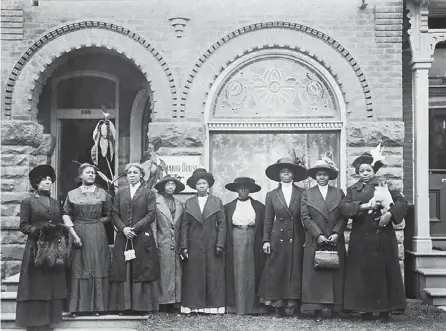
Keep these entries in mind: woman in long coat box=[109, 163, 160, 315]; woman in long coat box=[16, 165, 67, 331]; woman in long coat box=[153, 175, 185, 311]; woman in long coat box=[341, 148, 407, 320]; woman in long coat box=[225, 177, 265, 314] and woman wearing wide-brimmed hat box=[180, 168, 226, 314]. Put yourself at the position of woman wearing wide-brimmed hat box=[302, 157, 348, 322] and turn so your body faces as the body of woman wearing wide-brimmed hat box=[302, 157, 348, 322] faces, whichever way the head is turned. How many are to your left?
1

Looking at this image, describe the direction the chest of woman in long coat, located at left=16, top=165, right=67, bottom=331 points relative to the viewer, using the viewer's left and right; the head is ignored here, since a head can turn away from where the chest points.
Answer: facing the viewer and to the right of the viewer

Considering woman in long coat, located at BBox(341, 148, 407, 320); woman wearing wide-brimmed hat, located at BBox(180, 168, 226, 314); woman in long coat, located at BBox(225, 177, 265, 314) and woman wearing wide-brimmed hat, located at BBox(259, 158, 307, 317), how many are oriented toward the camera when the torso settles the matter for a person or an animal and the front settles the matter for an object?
4

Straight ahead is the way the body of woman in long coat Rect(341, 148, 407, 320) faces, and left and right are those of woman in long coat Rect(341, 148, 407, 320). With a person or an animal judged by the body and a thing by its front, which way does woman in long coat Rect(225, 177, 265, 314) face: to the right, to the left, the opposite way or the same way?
the same way

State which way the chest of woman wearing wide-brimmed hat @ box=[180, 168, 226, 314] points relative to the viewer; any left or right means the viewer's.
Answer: facing the viewer

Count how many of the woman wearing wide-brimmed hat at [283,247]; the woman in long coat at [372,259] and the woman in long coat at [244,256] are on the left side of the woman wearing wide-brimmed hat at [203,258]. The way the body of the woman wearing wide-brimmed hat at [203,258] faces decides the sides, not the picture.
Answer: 3

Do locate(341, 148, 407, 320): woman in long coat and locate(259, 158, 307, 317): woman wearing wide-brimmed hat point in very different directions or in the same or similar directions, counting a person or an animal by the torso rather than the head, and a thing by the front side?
same or similar directions

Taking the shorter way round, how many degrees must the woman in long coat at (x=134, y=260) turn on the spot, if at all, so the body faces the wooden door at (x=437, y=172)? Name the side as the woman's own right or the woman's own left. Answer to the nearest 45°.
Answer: approximately 135° to the woman's own left

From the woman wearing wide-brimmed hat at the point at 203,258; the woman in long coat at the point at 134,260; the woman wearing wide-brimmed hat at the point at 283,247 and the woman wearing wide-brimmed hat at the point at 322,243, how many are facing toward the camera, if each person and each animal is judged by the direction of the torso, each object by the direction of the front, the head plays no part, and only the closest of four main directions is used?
4

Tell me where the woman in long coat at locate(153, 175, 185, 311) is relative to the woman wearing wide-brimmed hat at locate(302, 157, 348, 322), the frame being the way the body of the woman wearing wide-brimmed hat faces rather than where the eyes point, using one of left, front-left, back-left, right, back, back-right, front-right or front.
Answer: right

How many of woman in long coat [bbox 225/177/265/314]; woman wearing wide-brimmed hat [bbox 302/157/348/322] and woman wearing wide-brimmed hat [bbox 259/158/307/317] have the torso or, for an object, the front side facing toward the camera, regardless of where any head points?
3

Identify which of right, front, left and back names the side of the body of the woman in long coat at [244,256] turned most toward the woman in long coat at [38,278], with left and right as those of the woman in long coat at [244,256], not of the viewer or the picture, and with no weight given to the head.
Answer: right

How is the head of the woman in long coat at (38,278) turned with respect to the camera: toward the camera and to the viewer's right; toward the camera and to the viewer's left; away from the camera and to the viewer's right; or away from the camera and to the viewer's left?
toward the camera and to the viewer's right

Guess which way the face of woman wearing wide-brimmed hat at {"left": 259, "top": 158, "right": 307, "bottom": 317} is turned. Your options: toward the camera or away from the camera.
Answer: toward the camera

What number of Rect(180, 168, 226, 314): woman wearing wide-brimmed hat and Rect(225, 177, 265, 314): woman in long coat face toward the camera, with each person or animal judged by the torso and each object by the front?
2

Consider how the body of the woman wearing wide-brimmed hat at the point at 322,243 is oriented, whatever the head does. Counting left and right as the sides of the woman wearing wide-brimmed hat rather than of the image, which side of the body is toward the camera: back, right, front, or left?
front

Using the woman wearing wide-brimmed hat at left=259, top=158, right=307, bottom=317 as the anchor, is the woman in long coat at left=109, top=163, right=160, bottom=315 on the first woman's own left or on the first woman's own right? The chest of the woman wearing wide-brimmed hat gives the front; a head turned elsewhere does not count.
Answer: on the first woman's own right

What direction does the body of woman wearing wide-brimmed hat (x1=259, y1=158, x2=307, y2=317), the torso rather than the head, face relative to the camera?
toward the camera

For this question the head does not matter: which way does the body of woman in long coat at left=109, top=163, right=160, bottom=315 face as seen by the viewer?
toward the camera

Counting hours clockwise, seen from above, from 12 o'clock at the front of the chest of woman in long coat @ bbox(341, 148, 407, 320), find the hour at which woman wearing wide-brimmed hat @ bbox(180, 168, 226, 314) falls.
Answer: The woman wearing wide-brimmed hat is roughly at 3 o'clock from the woman in long coat.
